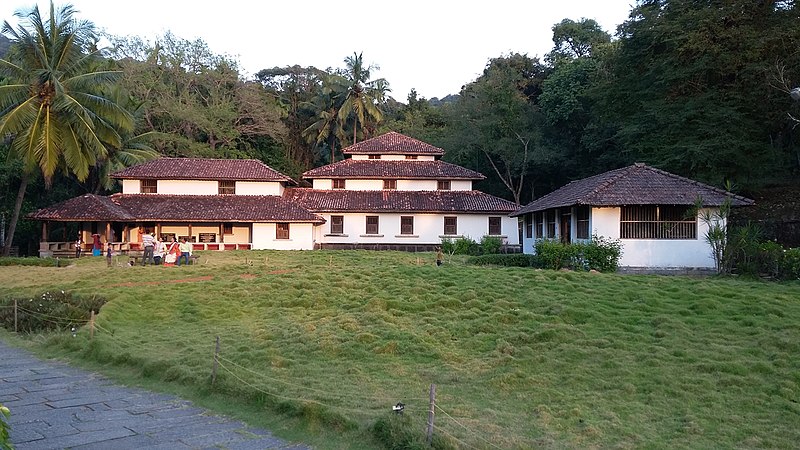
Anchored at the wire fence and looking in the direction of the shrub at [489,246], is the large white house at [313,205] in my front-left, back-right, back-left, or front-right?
front-left

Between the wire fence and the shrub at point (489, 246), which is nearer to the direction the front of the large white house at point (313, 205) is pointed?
the wire fence

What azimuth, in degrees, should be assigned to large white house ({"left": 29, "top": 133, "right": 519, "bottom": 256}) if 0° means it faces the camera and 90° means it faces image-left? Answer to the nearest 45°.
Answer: approximately 0°

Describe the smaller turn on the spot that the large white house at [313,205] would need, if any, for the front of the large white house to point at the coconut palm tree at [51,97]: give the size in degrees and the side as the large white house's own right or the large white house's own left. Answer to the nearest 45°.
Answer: approximately 45° to the large white house's own right

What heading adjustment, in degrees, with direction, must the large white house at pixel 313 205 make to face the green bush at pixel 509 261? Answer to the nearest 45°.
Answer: approximately 45° to its left

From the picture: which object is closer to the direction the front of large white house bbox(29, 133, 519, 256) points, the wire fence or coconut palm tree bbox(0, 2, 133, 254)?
the wire fence

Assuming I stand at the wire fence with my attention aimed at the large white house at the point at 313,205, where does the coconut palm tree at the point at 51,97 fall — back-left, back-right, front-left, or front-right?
front-left

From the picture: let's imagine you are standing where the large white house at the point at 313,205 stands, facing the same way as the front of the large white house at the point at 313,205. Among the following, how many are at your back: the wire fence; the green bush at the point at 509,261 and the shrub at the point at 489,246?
0

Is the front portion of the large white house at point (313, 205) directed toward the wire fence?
yes
